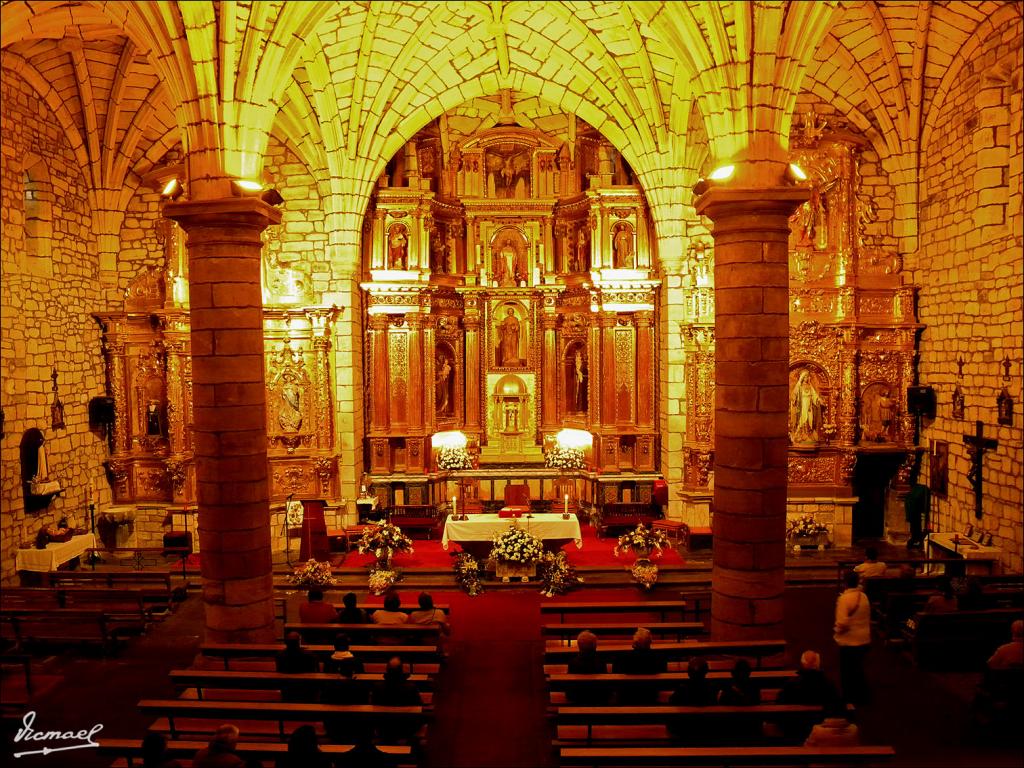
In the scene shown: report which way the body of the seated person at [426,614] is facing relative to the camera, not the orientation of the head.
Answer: away from the camera

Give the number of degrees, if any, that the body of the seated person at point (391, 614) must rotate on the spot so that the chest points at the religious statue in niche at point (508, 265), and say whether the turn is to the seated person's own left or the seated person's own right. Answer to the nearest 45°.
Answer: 0° — they already face it

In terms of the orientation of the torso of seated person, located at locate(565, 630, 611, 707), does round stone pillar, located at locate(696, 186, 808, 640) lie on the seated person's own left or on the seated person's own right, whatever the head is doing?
on the seated person's own right

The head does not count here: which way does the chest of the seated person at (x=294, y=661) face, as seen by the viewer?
away from the camera

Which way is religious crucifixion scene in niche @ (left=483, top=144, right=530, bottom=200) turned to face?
toward the camera

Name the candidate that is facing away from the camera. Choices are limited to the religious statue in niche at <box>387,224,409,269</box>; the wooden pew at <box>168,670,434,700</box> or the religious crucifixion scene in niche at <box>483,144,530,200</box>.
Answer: the wooden pew

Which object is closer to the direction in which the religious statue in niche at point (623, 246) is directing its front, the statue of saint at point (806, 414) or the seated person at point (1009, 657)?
the seated person

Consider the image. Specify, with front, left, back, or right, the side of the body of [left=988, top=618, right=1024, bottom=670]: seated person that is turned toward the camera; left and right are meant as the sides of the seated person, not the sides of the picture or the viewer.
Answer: back

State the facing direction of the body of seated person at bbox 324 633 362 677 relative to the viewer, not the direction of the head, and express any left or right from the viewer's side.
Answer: facing away from the viewer

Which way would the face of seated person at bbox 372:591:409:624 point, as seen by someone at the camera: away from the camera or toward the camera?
away from the camera

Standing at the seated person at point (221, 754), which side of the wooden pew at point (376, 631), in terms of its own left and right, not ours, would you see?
back

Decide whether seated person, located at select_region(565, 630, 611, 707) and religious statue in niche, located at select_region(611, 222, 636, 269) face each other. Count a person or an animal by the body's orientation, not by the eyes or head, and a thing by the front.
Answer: yes

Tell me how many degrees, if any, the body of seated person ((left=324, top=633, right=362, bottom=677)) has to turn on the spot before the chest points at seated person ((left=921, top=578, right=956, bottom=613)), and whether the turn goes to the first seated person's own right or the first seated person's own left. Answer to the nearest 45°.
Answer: approximately 90° to the first seated person's own right

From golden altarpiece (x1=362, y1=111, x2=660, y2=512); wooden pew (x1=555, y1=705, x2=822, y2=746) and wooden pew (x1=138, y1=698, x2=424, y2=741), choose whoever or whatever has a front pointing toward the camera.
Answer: the golden altarpiece

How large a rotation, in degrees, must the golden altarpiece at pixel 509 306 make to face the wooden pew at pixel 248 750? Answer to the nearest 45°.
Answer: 0° — it already faces it

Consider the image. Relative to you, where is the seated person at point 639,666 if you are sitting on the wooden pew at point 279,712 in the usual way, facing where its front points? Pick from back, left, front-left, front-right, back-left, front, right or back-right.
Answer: right
